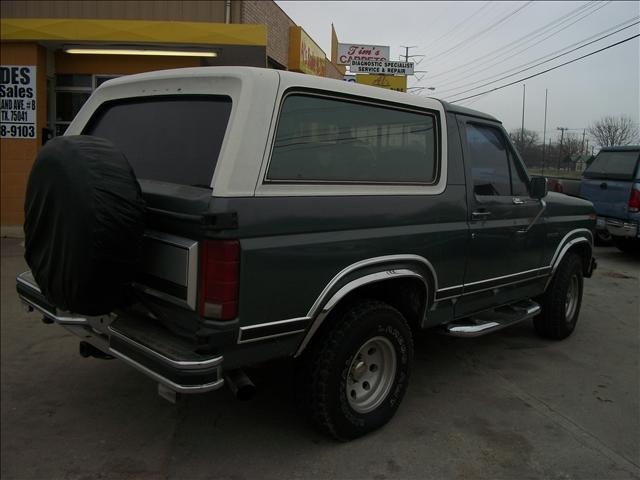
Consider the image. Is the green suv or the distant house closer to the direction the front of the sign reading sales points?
the green suv

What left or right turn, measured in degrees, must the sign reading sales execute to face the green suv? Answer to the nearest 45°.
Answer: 0° — it already faces it

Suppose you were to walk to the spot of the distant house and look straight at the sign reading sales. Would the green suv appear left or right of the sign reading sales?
left

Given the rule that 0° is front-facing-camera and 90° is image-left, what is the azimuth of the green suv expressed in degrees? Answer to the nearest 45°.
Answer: approximately 225°

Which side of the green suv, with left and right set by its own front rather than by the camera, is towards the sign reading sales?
left

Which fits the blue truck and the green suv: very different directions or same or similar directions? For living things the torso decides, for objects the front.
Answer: same or similar directions

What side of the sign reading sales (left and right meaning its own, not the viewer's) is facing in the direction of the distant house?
left

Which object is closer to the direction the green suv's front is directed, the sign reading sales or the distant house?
the distant house

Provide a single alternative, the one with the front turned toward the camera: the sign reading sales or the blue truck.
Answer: the sign reading sales

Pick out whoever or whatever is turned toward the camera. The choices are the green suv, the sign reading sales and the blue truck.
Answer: the sign reading sales

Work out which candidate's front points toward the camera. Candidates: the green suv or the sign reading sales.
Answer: the sign reading sales

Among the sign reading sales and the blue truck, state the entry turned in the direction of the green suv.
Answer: the sign reading sales

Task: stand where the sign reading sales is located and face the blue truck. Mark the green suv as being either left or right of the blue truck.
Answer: right

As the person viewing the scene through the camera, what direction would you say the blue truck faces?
facing away from the viewer and to the right of the viewer

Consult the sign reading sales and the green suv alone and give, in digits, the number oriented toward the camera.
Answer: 1

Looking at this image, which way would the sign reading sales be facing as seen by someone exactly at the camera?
facing the viewer

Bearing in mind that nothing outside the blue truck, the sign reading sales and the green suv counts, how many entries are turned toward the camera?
1
